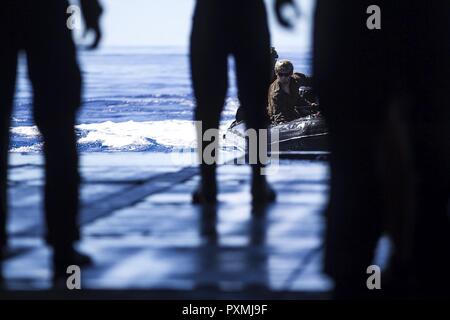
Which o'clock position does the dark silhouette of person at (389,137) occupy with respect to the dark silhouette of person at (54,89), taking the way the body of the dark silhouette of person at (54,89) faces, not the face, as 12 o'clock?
the dark silhouette of person at (389,137) is roughly at 4 o'clock from the dark silhouette of person at (54,89).

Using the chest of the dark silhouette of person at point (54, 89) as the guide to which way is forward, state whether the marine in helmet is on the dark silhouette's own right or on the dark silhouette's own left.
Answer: on the dark silhouette's own right

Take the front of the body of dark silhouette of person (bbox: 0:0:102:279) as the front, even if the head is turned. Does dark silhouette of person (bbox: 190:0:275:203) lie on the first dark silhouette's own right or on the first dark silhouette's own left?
on the first dark silhouette's own right

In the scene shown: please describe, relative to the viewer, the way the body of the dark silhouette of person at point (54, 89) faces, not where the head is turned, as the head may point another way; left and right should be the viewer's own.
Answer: facing away from the viewer and to the right of the viewer

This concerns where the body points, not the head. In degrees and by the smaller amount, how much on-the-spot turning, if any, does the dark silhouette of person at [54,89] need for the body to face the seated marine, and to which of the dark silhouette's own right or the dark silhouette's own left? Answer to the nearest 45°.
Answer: approximately 45° to the dark silhouette's own right
